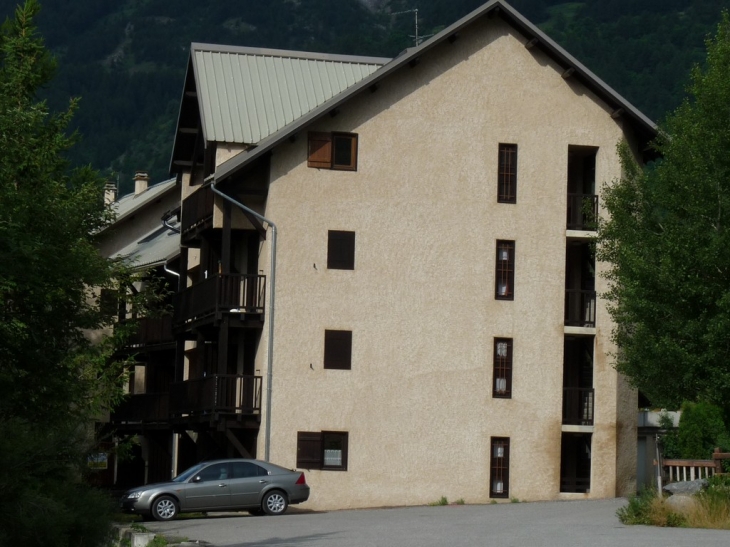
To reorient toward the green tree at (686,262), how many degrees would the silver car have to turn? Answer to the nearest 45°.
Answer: approximately 180°

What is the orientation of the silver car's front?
to the viewer's left

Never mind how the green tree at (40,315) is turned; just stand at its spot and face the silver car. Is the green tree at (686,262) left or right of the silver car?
right

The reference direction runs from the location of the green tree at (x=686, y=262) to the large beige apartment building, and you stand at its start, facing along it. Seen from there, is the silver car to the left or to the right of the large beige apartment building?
left

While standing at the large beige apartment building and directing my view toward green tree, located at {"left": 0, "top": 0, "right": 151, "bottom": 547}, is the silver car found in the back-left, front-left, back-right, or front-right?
front-right
